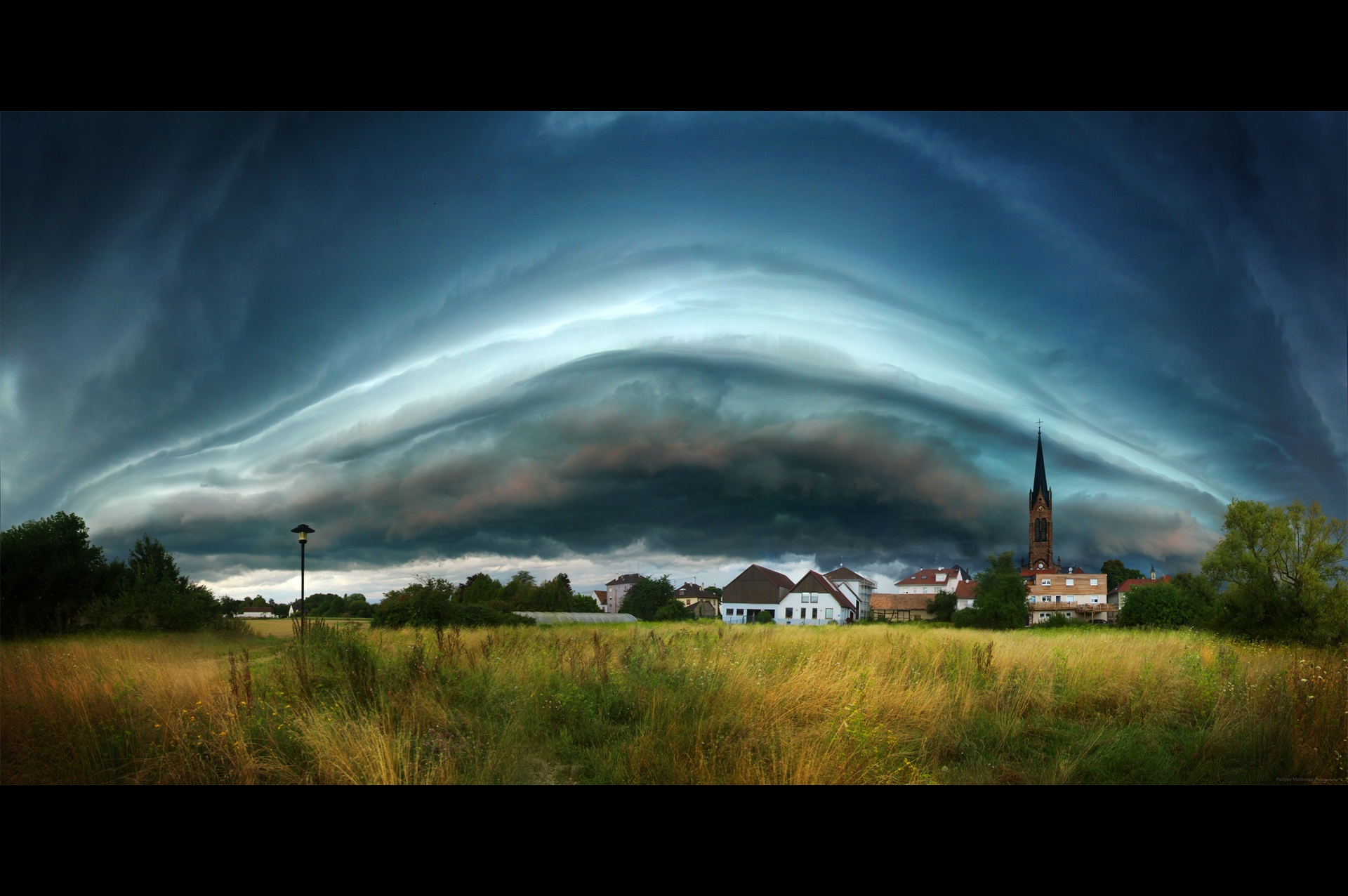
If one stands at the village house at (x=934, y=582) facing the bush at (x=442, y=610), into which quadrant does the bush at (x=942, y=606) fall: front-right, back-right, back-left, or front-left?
front-left

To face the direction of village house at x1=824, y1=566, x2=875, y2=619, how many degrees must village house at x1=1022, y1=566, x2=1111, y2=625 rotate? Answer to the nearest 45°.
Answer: approximately 45° to its right

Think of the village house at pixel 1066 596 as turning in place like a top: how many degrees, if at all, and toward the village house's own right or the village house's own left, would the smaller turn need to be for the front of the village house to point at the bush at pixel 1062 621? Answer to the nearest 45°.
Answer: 0° — it already faces it

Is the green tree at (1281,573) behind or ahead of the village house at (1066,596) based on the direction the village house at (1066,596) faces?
ahead

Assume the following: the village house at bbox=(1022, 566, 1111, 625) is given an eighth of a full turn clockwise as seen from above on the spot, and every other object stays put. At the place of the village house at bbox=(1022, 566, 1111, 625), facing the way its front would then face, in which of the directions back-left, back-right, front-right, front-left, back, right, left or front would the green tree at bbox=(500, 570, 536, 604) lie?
front

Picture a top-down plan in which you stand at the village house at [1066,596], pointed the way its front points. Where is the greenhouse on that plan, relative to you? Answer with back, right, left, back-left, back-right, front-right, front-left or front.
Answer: front-right

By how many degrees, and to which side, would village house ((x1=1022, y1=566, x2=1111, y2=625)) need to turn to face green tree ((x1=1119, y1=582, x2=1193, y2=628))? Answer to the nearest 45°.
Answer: approximately 135° to its left

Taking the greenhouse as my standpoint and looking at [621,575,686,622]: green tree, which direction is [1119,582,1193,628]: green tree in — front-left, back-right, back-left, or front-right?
front-right

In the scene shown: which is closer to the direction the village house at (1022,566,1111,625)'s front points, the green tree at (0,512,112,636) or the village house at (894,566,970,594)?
the green tree

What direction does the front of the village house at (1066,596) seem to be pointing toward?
toward the camera

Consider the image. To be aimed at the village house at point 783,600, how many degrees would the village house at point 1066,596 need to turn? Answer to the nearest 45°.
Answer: approximately 45° to its right
